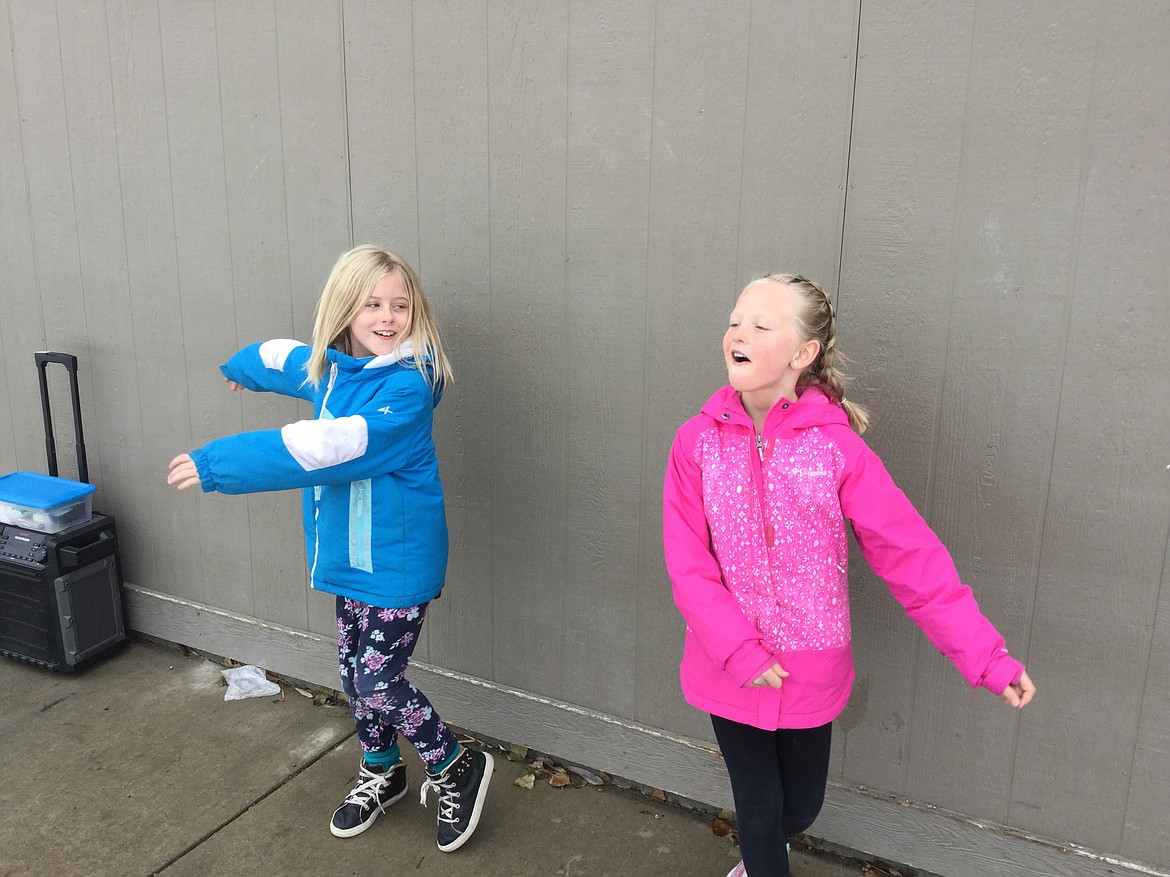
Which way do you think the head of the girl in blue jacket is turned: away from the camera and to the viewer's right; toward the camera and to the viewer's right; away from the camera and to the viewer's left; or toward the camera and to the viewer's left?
toward the camera and to the viewer's right

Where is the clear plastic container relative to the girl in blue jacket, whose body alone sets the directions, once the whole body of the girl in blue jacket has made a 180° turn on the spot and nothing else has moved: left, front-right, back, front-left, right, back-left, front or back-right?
left

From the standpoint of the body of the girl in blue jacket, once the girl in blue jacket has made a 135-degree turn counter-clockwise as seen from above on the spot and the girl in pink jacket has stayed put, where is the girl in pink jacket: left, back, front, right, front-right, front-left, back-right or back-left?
front-right

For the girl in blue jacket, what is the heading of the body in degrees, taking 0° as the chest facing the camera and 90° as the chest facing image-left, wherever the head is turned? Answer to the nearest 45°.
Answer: approximately 45°

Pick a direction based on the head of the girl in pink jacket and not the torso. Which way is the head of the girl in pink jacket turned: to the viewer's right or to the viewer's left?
to the viewer's left

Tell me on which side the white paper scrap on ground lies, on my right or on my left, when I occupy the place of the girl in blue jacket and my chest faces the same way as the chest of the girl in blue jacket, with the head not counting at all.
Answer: on my right
